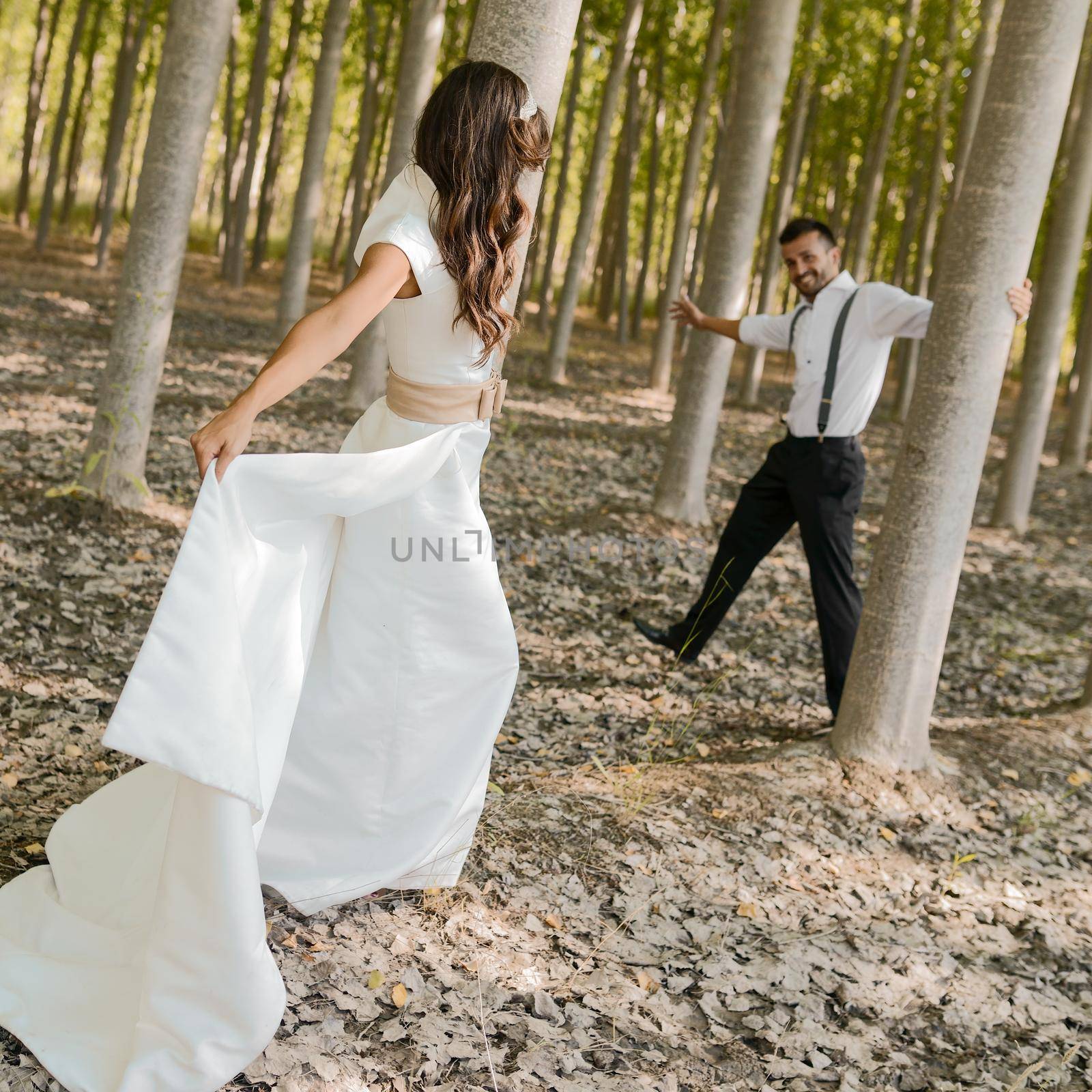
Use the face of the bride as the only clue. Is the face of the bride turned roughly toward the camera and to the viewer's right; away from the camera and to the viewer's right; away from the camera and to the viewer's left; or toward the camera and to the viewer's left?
away from the camera and to the viewer's right

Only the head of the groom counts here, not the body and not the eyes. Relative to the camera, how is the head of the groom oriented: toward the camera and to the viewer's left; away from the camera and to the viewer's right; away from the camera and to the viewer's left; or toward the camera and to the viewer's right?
toward the camera and to the viewer's left

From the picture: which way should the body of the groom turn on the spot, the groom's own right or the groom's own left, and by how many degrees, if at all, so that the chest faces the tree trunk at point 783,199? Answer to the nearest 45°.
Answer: approximately 135° to the groom's own right

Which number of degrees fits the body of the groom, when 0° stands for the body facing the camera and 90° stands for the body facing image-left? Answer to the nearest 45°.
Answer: approximately 45°

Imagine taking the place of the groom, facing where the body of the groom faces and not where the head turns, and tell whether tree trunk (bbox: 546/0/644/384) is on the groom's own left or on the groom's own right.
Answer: on the groom's own right
